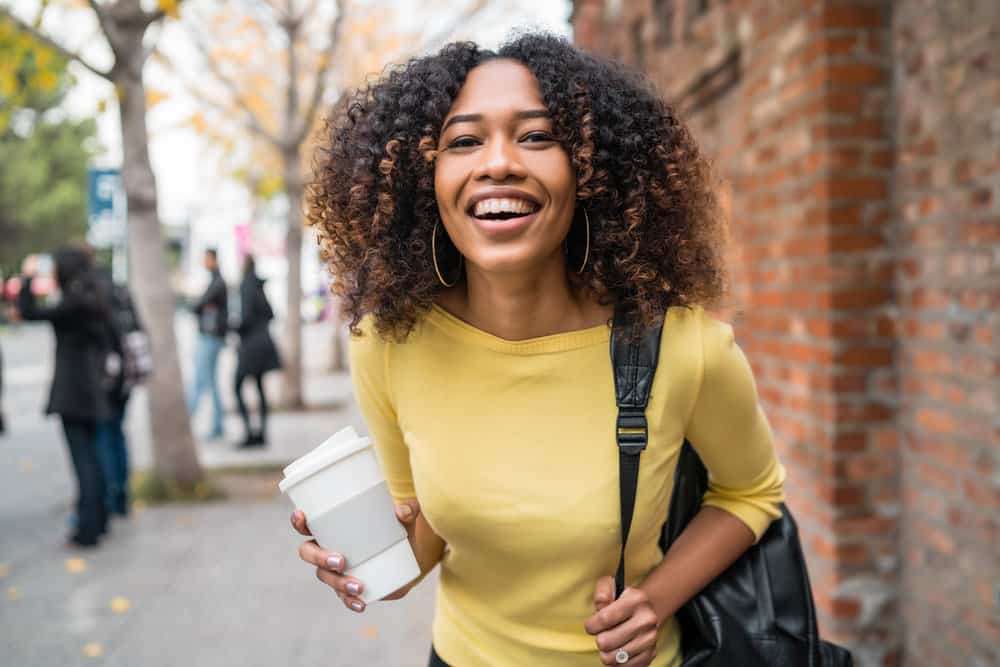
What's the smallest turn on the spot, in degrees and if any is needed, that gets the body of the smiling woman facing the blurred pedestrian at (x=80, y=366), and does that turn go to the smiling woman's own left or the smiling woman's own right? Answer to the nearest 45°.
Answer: approximately 135° to the smiling woman's own right

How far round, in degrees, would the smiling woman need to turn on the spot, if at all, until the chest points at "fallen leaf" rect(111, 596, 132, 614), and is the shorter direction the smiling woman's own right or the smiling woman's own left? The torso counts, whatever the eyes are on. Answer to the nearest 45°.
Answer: approximately 135° to the smiling woman's own right

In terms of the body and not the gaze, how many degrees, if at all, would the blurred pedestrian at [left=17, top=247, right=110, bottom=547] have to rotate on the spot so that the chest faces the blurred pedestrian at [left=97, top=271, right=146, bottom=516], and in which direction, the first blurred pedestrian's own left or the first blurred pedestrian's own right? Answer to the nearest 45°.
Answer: approximately 45° to the first blurred pedestrian's own right

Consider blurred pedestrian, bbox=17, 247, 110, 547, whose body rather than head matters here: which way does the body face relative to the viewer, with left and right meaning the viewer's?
facing away from the viewer and to the left of the viewer

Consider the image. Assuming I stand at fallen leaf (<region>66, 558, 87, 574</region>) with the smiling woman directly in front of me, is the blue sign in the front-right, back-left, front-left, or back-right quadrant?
back-left

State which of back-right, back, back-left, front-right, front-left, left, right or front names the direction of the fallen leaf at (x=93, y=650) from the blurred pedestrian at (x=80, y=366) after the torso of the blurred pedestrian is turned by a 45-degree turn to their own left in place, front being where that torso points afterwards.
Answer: left

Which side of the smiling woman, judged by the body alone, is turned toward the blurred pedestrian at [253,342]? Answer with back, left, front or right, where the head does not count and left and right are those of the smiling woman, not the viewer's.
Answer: back

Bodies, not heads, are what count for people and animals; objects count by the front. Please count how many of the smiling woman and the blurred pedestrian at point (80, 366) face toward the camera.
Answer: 1
